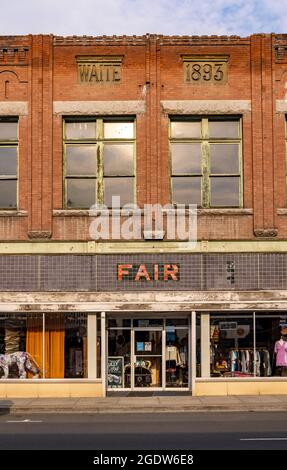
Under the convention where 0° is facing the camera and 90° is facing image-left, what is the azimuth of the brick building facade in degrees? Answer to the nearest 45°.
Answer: approximately 0°

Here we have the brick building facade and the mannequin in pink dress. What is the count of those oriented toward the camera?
2
